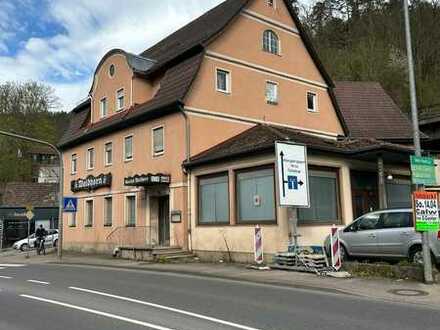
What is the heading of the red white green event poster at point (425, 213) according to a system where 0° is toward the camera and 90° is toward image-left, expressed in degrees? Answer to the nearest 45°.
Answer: approximately 0°

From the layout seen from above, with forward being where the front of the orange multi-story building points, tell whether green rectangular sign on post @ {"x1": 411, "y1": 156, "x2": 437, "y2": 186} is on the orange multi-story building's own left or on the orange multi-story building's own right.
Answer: on the orange multi-story building's own left

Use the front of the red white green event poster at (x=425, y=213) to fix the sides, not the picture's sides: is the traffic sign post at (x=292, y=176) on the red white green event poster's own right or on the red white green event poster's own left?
on the red white green event poster's own right

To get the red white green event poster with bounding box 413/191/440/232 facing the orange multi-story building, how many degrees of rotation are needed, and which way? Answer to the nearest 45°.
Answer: approximately 135° to its right

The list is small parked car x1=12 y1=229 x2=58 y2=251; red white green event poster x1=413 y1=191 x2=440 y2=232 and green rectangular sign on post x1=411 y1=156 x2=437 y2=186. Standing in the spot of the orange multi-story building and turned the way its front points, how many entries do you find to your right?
1

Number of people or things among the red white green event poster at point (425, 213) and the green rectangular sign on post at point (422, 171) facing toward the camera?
2

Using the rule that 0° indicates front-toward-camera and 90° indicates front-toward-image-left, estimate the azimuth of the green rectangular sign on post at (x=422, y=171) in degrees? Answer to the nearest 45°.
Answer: approximately 0°

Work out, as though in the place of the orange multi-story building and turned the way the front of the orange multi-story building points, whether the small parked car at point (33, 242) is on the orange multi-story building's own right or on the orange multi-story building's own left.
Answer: on the orange multi-story building's own right

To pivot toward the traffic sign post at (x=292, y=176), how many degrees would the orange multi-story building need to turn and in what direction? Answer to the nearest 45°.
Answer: approximately 45° to its left

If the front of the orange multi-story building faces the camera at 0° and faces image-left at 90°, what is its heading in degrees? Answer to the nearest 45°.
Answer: approximately 45°
